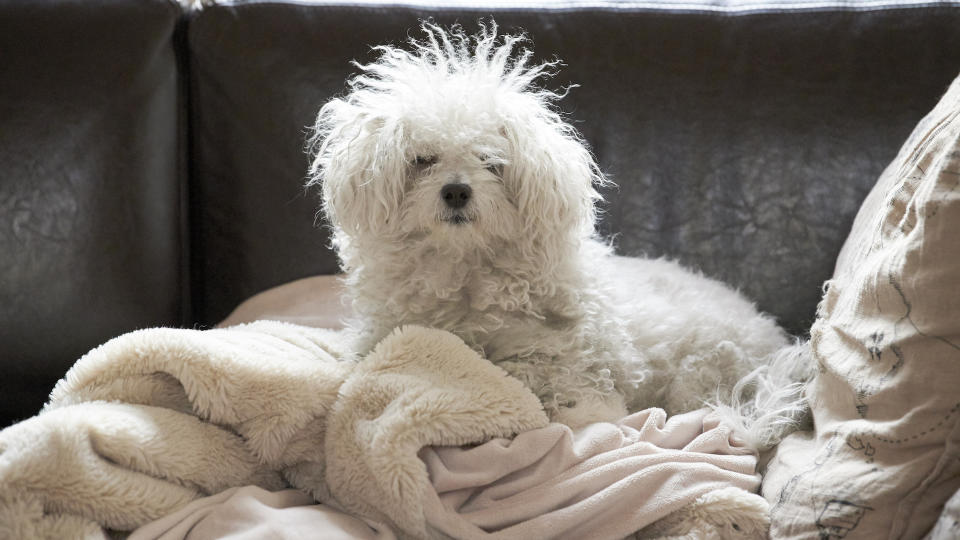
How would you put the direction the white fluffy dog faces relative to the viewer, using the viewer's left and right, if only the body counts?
facing the viewer and to the left of the viewer

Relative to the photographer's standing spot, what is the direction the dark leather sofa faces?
facing the viewer

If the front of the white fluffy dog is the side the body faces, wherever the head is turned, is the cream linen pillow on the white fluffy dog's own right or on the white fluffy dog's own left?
on the white fluffy dog's own left
